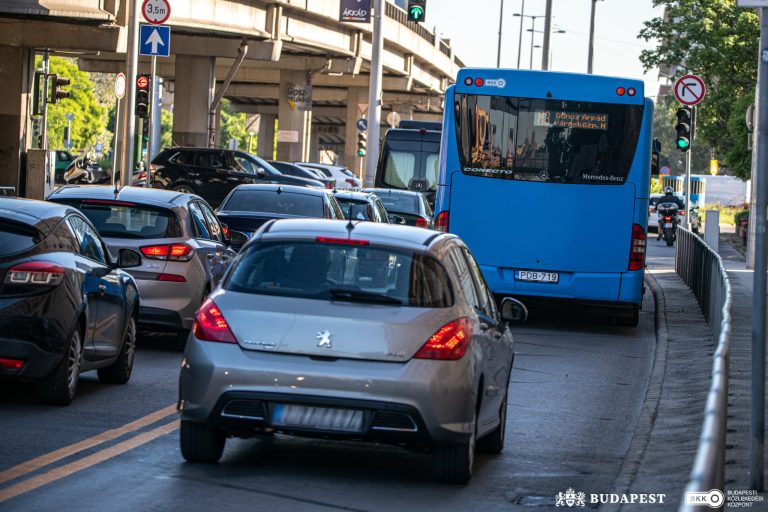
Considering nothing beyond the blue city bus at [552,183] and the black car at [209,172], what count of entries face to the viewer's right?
1

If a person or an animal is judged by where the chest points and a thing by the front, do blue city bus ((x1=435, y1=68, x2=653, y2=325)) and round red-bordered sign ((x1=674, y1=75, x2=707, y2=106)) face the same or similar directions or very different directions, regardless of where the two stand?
very different directions

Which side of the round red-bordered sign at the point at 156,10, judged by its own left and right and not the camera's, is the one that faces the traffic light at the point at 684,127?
left

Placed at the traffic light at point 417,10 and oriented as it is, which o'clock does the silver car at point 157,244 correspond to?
The silver car is roughly at 12 o'clock from the traffic light.

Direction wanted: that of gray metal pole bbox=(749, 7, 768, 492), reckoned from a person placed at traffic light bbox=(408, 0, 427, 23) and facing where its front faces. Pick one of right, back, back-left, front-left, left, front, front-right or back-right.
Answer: front

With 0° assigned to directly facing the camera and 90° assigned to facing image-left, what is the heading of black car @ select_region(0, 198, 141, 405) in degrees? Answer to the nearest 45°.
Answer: approximately 225°

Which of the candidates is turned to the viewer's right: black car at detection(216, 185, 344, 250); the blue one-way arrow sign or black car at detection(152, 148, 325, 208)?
black car at detection(152, 148, 325, 208)

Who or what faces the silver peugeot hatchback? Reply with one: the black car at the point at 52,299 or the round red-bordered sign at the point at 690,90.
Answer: the round red-bordered sign

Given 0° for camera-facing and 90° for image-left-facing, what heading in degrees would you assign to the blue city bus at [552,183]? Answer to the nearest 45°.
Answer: approximately 180°

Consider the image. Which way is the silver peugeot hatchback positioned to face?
away from the camera

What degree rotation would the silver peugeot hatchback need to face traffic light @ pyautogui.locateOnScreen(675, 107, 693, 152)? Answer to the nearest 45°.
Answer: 0° — it already faces it

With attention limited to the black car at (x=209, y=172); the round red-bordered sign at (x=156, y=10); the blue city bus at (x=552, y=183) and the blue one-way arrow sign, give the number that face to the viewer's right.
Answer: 1

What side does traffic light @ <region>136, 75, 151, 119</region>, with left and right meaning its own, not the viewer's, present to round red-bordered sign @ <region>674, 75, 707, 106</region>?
left

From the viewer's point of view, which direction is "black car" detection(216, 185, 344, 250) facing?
away from the camera

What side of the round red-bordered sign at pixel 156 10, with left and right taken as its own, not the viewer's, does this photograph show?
front

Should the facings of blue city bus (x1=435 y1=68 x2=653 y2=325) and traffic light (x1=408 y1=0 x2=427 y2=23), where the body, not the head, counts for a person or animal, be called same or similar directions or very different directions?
very different directions

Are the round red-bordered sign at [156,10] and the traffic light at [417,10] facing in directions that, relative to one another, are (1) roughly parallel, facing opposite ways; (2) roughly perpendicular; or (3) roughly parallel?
roughly parallel
